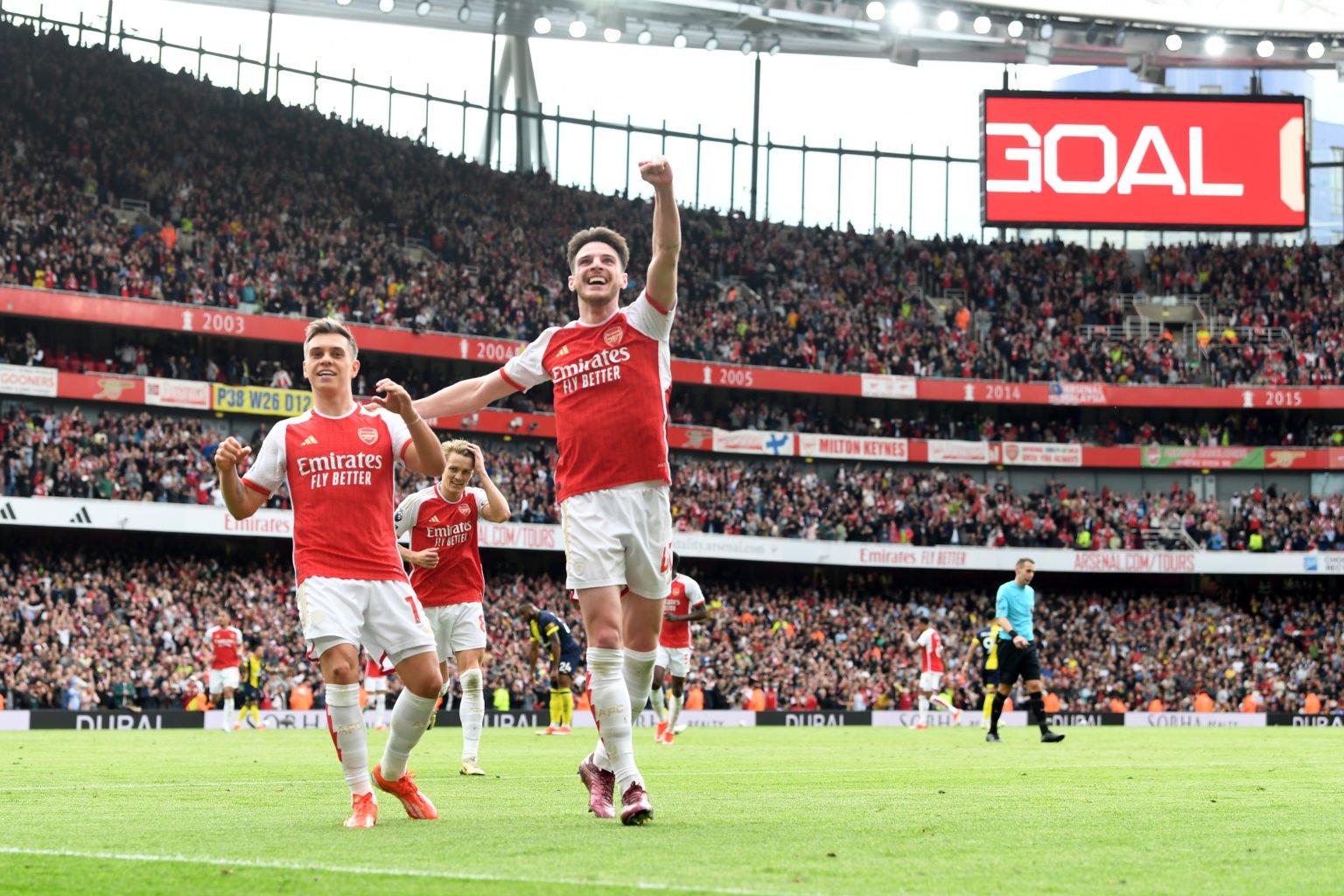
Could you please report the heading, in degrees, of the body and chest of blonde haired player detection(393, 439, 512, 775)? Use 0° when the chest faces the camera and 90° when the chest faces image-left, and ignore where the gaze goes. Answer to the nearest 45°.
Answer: approximately 0°

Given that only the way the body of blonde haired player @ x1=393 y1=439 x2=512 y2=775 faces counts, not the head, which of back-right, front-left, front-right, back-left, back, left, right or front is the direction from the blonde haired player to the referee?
back-left
